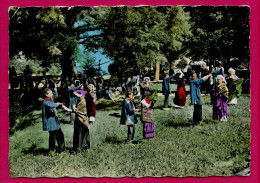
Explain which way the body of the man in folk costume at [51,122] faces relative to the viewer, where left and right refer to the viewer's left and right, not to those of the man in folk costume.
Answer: facing to the right of the viewer

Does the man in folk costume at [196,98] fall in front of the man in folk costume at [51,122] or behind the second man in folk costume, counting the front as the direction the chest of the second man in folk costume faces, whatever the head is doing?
in front
